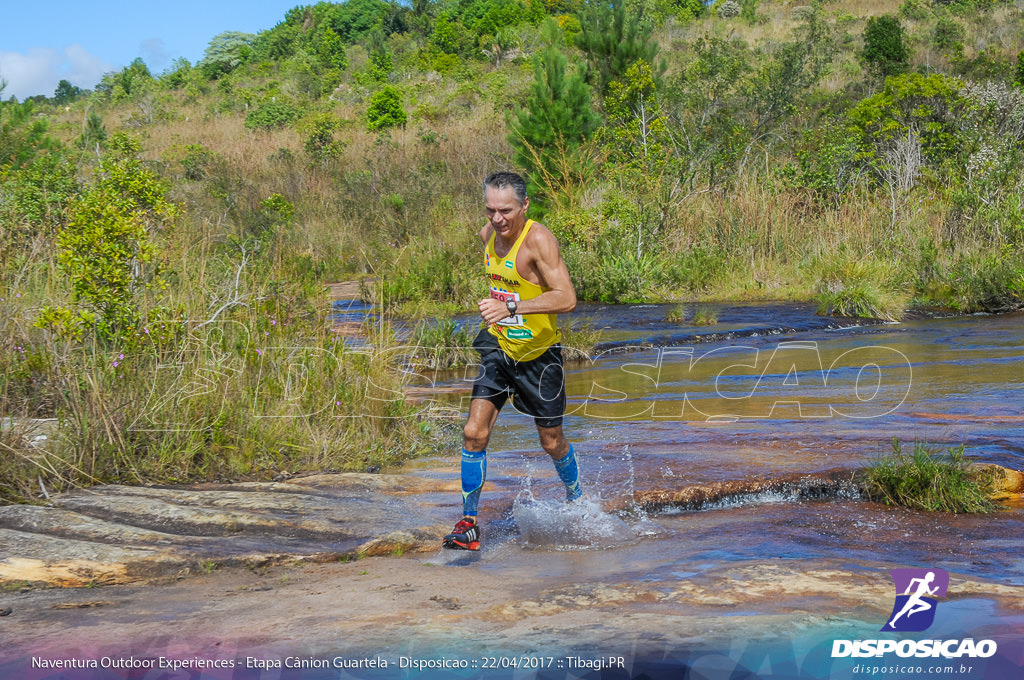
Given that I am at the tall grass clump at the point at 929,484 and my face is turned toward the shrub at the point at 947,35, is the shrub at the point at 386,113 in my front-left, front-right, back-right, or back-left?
front-left

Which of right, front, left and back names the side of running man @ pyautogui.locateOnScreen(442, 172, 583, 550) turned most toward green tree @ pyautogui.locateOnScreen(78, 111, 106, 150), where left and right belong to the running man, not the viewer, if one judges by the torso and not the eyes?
right

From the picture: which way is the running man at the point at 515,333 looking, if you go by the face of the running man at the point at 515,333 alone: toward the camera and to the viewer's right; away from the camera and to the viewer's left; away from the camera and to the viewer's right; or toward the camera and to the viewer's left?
toward the camera and to the viewer's left

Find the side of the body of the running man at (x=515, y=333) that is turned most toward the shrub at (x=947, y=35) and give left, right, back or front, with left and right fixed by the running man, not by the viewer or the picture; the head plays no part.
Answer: back

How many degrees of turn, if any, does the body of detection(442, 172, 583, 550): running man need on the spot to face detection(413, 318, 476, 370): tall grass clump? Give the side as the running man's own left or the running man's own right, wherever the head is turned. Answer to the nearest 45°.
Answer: approximately 135° to the running man's own right

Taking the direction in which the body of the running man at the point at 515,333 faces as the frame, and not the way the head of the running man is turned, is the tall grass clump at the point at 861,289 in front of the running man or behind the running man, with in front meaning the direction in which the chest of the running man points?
behind

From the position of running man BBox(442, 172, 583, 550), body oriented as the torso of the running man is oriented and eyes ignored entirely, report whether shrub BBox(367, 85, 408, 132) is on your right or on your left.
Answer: on your right

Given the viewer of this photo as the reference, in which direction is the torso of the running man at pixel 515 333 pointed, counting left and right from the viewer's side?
facing the viewer and to the left of the viewer

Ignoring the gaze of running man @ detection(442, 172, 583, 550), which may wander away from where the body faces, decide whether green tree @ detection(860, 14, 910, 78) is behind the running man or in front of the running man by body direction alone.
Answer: behind
